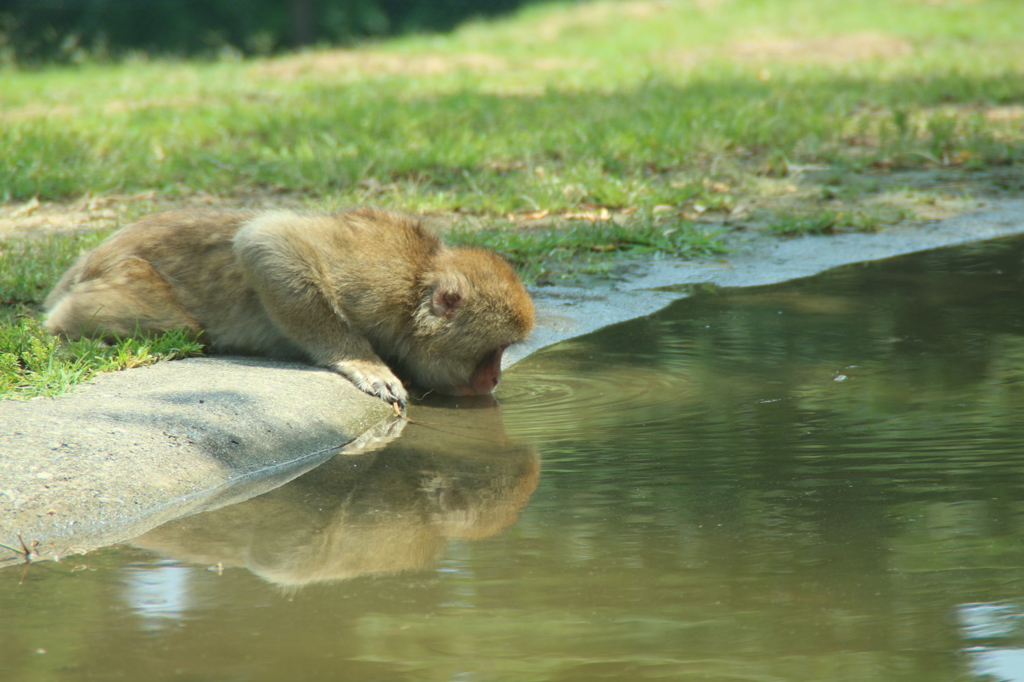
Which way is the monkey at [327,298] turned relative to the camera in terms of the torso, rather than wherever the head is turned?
to the viewer's right
